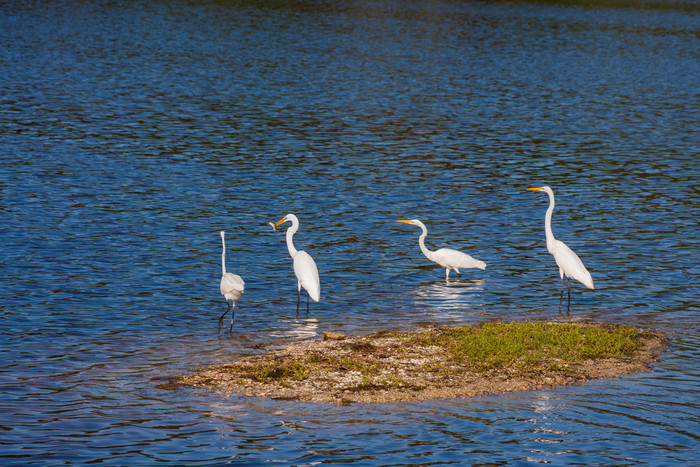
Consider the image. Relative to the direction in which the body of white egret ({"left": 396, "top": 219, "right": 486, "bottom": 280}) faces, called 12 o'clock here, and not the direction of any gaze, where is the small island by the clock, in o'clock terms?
The small island is roughly at 9 o'clock from the white egret.

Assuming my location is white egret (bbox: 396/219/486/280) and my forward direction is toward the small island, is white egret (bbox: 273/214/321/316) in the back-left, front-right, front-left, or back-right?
front-right

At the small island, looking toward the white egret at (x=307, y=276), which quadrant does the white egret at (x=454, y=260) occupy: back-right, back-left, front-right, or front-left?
front-right

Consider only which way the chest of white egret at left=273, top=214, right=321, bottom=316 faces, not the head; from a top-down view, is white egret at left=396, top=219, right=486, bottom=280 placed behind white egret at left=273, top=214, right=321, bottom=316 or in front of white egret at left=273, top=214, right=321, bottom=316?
behind

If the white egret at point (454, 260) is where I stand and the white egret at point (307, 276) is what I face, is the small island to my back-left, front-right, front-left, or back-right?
front-left

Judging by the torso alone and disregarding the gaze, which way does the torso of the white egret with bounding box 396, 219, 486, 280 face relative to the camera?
to the viewer's left

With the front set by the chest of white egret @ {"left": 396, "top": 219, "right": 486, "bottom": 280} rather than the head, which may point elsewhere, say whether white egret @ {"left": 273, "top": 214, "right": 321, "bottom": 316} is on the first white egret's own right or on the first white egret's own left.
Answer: on the first white egret's own left

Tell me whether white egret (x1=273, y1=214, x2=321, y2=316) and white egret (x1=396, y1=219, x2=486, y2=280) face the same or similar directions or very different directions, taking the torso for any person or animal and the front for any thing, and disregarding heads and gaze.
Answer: same or similar directions

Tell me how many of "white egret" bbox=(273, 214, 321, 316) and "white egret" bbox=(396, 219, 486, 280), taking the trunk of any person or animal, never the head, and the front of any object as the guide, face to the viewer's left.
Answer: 2

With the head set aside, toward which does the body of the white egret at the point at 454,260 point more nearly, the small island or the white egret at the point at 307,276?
the white egret

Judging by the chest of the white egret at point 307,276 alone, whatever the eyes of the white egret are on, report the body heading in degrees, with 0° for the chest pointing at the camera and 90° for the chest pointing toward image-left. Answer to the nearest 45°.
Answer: approximately 90°

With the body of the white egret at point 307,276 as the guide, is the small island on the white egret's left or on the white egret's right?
on the white egret's left
